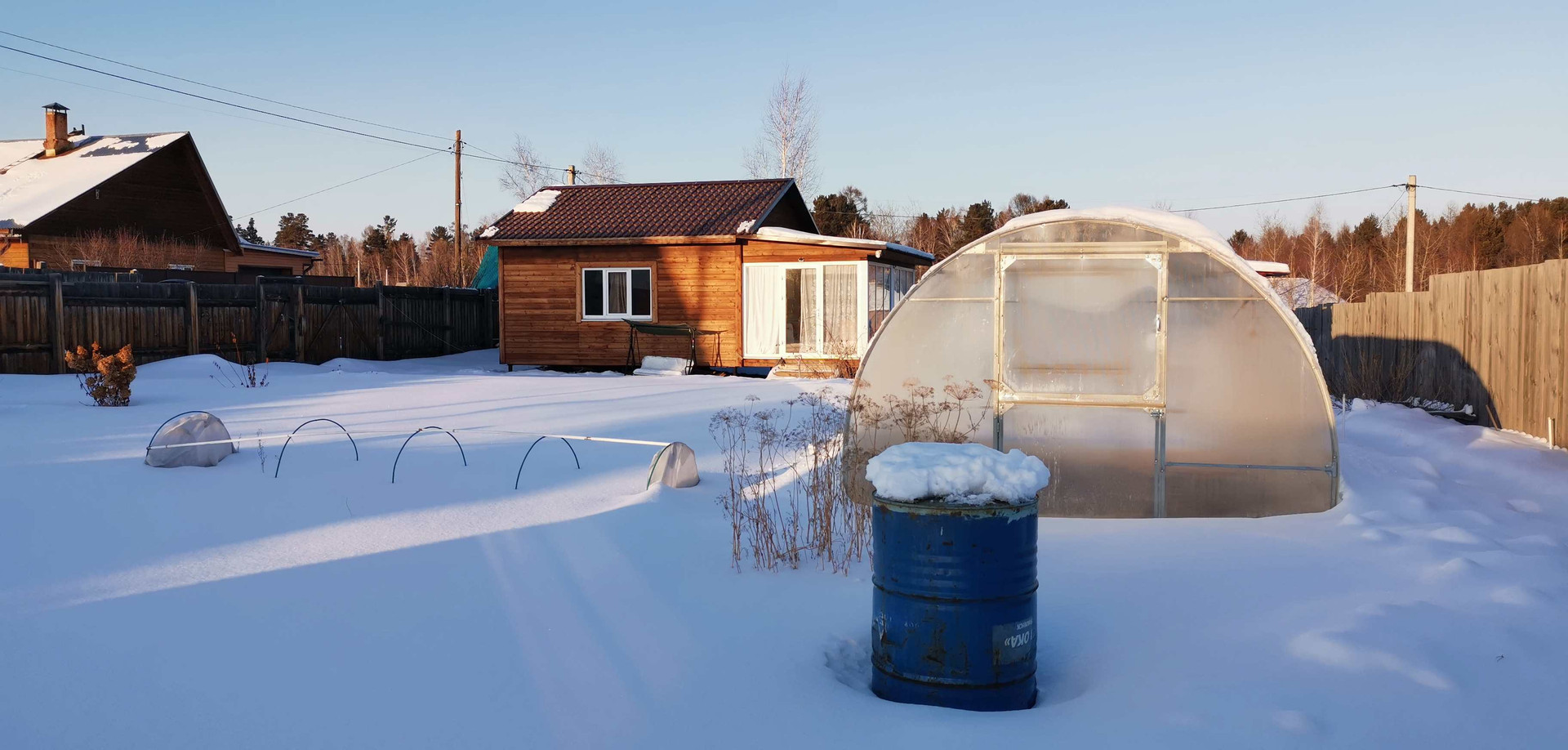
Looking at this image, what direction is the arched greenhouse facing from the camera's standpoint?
toward the camera

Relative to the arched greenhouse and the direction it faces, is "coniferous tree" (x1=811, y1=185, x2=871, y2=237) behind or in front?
behind

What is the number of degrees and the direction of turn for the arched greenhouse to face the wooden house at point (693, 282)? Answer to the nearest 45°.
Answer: approximately 135° to its right

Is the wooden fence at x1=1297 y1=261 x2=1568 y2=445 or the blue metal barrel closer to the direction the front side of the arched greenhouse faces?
the blue metal barrel

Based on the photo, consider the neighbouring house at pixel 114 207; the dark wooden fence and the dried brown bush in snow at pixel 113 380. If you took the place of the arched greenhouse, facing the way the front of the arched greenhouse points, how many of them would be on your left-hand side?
0

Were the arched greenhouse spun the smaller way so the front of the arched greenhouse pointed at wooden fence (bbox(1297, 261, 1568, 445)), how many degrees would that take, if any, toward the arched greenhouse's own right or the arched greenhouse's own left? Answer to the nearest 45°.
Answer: approximately 135° to the arched greenhouse's own left

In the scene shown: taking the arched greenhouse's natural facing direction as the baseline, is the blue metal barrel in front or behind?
in front

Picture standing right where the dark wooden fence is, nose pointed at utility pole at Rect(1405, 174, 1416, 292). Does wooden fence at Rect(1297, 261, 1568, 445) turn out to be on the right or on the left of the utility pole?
right

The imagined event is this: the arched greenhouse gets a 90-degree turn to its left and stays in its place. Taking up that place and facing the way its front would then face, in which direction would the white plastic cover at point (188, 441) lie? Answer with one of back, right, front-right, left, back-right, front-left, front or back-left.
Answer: back

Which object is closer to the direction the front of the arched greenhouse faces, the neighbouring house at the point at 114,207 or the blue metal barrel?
the blue metal barrel

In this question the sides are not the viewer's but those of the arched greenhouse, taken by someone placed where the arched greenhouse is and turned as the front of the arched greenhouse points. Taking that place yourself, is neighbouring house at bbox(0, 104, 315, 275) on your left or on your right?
on your right

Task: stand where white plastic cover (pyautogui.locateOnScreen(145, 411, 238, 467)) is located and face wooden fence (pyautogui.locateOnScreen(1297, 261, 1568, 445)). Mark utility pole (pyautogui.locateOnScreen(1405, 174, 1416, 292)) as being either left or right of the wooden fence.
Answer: left

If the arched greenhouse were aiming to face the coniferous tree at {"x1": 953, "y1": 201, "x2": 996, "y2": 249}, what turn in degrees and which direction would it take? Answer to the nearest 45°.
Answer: approximately 180°

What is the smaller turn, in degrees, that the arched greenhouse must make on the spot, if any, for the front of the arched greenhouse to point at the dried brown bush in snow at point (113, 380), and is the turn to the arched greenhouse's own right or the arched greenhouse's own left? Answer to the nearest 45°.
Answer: approximately 90° to the arched greenhouse's own right
